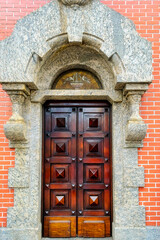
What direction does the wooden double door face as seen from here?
toward the camera
